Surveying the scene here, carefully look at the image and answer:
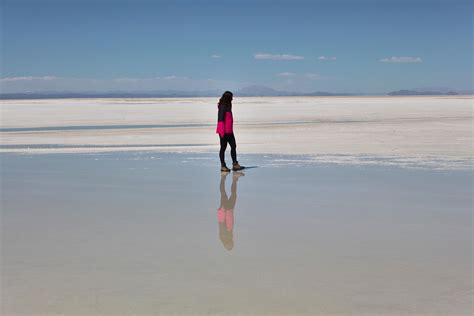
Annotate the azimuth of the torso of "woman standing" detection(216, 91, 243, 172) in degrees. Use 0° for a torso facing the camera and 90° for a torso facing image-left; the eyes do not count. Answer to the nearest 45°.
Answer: approximately 270°
